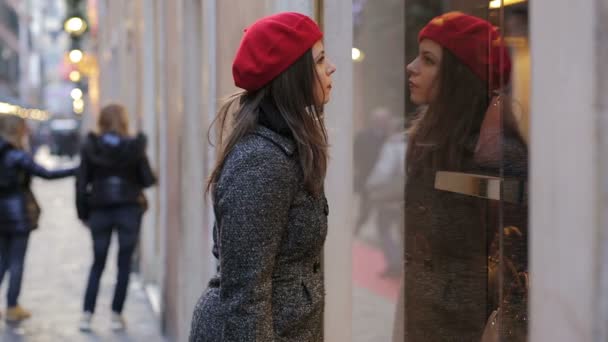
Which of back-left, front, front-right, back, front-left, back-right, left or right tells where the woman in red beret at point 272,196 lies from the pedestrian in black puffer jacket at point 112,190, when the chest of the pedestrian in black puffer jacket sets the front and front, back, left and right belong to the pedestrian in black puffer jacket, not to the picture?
back

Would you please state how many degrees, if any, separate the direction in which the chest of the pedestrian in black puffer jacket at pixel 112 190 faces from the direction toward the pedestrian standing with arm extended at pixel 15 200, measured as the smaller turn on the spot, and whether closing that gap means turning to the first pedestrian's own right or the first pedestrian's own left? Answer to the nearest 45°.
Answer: approximately 45° to the first pedestrian's own left

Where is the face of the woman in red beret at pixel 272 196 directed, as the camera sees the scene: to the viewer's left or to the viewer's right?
to the viewer's right

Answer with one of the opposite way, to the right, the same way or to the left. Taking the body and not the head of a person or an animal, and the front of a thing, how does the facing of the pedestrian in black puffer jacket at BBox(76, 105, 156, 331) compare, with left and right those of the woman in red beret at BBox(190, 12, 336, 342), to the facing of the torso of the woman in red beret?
to the left

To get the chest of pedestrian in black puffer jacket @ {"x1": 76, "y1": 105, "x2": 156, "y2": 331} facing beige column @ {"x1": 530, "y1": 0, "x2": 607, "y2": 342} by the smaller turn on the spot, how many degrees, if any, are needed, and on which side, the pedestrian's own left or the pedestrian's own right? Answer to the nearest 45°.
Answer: approximately 180°

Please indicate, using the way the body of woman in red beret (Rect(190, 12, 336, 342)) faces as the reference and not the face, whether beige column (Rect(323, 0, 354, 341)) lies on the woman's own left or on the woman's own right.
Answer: on the woman's own left

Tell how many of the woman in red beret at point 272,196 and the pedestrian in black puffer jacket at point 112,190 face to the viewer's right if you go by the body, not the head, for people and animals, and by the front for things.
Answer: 1

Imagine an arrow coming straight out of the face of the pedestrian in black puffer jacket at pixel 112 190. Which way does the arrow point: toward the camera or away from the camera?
away from the camera

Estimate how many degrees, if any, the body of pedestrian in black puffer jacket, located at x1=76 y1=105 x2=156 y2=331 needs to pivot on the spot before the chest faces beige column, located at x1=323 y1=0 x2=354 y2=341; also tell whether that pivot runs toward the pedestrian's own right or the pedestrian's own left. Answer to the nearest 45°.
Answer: approximately 180°

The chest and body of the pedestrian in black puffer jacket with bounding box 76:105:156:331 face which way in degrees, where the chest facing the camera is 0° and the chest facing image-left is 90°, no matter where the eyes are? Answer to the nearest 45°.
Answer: approximately 180°

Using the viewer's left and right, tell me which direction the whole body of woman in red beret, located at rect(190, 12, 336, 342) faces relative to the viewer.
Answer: facing to the right of the viewer
